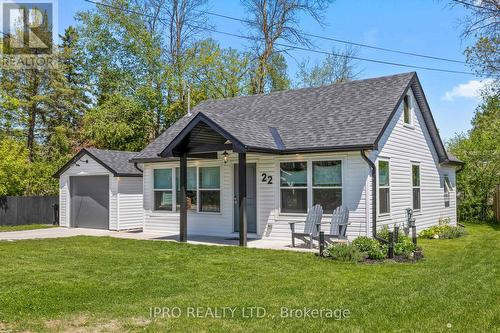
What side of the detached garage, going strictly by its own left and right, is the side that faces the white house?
left

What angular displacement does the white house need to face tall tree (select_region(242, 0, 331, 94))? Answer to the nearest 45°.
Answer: approximately 135° to its right

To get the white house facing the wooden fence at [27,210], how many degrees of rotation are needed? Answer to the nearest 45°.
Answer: approximately 90° to its right

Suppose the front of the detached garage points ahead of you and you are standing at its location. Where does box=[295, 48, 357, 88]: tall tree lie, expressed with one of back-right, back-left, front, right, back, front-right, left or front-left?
back

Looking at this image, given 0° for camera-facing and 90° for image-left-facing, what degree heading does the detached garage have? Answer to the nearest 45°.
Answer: approximately 45°

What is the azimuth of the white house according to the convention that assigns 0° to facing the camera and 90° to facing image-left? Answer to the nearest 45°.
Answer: approximately 45°
